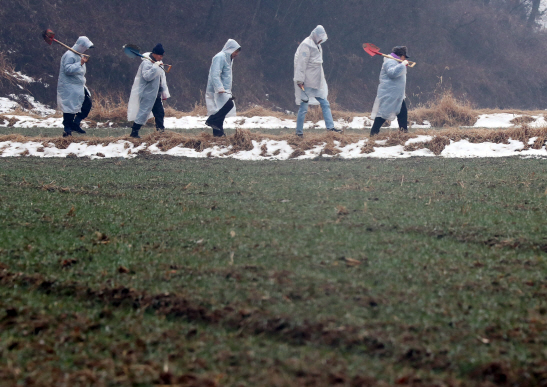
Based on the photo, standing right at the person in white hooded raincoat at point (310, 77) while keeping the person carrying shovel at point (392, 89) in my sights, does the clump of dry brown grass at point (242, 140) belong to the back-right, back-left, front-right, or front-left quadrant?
back-right

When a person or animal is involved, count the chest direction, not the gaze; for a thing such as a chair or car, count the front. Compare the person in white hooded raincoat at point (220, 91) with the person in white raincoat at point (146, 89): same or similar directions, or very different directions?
same or similar directions
